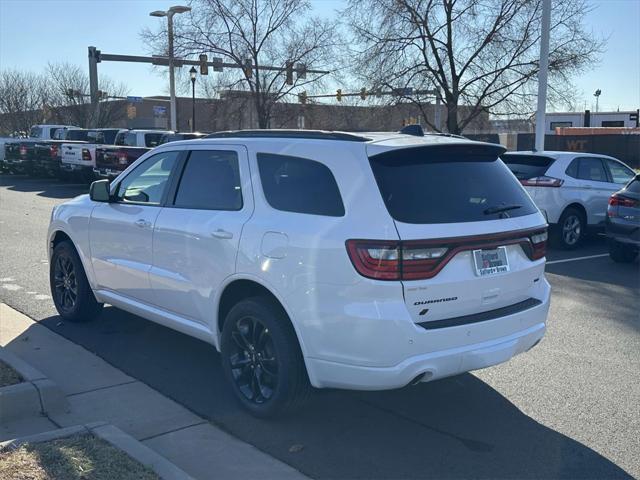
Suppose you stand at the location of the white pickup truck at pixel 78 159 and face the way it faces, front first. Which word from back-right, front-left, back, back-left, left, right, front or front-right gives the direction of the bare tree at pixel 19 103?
front-left

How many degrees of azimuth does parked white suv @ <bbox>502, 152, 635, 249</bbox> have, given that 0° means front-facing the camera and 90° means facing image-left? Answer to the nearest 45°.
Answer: approximately 225°

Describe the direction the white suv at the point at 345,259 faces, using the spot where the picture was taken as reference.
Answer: facing away from the viewer and to the left of the viewer

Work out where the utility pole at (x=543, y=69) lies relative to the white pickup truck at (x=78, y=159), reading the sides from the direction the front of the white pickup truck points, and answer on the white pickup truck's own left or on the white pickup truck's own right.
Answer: on the white pickup truck's own right

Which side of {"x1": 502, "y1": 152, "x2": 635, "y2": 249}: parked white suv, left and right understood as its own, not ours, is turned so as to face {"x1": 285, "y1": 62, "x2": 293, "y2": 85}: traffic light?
left

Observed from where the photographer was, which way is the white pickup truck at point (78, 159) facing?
facing away from the viewer and to the right of the viewer

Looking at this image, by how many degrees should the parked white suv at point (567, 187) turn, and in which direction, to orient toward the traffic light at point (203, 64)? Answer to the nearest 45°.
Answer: approximately 90° to its left

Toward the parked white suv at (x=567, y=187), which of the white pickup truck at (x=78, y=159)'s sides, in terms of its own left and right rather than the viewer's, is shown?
right

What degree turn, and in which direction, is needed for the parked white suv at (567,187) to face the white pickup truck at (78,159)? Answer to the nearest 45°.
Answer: approximately 90° to its left

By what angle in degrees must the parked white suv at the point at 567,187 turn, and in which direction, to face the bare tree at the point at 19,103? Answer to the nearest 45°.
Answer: approximately 90° to its left
